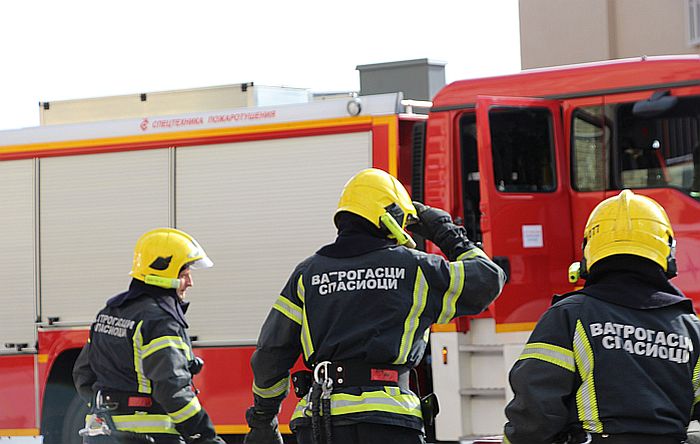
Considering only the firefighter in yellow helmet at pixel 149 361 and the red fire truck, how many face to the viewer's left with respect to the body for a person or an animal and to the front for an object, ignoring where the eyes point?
0

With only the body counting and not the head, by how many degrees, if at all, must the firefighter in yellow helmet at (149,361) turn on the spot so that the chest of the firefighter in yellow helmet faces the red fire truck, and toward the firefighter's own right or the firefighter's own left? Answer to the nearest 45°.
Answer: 0° — they already face it

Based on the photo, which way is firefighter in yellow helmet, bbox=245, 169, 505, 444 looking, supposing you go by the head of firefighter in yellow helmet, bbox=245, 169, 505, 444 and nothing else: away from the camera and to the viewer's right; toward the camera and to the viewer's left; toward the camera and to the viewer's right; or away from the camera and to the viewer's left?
away from the camera and to the viewer's right

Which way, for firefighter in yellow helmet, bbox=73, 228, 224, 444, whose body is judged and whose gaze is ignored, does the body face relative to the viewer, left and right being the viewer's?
facing away from the viewer and to the right of the viewer

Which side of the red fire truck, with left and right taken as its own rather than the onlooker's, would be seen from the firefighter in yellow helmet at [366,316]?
right

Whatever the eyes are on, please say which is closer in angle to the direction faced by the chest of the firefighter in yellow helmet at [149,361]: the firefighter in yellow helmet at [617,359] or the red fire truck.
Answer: the red fire truck

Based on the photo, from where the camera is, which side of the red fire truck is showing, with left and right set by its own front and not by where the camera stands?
right

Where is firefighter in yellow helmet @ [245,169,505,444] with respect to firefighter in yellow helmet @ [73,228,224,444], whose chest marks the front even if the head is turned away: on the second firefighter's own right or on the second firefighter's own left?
on the second firefighter's own right

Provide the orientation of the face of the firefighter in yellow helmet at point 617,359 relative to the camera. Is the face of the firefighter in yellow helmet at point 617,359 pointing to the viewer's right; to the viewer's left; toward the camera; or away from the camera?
away from the camera

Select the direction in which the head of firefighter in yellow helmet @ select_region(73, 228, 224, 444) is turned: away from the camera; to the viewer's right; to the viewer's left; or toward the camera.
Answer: to the viewer's right
